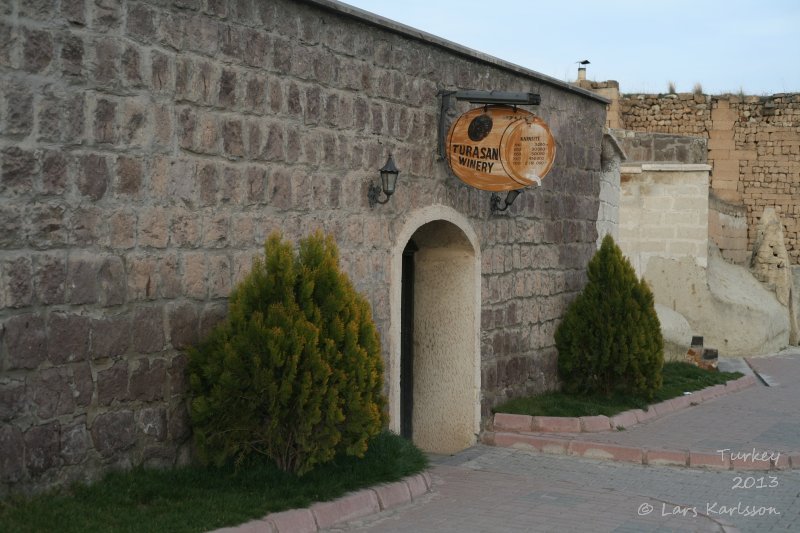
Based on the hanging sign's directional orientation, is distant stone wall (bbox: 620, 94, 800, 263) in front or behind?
behind

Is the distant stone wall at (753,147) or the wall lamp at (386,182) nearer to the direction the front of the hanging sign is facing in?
the wall lamp

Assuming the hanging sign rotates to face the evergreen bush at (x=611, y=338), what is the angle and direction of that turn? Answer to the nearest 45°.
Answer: approximately 135° to its left

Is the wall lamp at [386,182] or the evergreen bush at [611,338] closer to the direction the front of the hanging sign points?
the wall lamp

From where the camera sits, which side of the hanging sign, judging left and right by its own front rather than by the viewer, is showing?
front

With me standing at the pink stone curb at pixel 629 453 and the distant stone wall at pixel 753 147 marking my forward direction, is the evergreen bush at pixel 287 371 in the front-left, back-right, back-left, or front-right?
back-left
